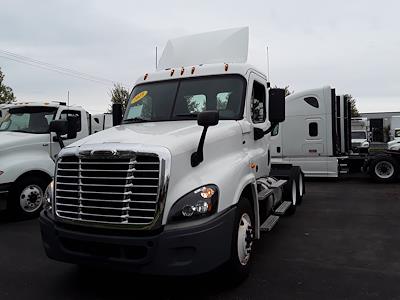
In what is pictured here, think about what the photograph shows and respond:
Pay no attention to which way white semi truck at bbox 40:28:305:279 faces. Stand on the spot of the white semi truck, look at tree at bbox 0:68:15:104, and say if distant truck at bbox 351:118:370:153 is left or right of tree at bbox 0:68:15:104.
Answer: right

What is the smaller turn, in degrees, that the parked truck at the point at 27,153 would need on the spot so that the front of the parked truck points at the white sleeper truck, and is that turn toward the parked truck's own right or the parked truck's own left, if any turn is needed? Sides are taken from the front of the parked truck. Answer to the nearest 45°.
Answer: approximately 135° to the parked truck's own left

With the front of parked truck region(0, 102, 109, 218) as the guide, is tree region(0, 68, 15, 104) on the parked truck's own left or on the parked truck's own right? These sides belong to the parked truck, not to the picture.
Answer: on the parked truck's own right

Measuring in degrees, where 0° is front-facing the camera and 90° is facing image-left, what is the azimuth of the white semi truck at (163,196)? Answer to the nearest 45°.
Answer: approximately 45°

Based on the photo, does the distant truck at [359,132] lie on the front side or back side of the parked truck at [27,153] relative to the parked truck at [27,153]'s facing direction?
on the back side

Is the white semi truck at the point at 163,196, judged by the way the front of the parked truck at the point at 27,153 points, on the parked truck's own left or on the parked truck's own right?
on the parked truck's own left

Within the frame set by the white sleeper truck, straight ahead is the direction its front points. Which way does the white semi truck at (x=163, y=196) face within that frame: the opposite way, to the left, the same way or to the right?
to the left

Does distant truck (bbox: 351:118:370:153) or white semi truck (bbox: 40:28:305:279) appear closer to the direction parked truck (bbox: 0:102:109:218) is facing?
the white semi truck

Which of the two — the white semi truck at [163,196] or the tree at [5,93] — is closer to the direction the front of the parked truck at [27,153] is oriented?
the white semi truck

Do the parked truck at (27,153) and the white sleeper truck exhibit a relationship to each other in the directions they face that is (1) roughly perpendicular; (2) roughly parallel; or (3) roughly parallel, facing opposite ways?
roughly perpendicular

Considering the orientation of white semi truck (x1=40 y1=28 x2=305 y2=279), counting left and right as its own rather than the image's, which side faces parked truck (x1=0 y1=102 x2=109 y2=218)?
right

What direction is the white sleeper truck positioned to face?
to the viewer's left

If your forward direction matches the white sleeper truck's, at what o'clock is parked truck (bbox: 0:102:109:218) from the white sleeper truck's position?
The parked truck is roughly at 10 o'clock from the white sleeper truck.

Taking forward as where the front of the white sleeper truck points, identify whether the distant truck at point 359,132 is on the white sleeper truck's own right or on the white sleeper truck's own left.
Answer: on the white sleeper truck's own right

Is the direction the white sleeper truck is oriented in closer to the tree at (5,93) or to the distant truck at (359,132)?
the tree

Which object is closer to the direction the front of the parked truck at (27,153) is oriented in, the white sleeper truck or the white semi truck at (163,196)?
the white semi truck
